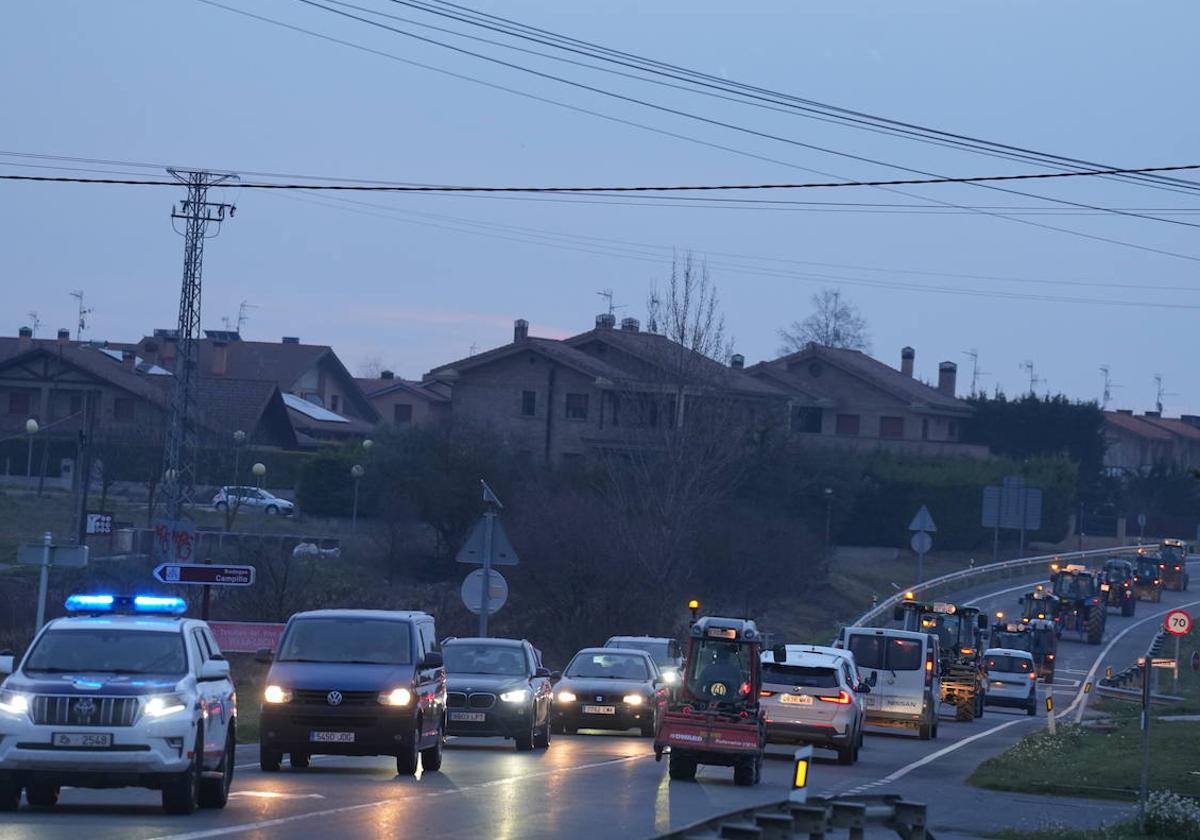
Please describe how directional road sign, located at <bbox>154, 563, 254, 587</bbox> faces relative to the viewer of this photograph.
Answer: facing the viewer

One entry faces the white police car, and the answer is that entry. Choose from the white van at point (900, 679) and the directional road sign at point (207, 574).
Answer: the directional road sign

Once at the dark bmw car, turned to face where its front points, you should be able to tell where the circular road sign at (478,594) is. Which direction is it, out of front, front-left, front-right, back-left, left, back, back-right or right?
back

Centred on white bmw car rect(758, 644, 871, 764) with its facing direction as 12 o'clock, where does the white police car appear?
The white police car is roughly at 7 o'clock from the white bmw car.

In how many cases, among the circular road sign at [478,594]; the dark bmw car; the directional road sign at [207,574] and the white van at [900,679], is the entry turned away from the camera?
2

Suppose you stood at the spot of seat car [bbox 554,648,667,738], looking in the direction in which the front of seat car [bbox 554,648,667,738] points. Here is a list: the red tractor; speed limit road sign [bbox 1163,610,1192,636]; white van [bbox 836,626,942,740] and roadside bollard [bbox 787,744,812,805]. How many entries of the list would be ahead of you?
2

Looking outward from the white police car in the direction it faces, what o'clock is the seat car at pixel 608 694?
The seat car is roughly at 7 o'clock from the white police car.

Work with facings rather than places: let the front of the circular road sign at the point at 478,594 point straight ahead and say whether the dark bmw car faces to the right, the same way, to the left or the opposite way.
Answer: the opposite way

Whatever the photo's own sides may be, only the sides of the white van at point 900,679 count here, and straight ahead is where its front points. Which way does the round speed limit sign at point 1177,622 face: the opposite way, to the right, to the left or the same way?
the opposite way

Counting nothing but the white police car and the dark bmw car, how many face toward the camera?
2

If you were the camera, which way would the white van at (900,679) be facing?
facing away from the viewer

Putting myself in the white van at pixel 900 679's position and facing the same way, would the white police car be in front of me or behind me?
behind

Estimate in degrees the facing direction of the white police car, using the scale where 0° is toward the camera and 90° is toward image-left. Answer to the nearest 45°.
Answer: approximately 0°

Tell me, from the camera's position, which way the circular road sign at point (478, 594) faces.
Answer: facing away from the viewer

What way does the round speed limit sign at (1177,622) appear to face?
toward the camera

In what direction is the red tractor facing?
away from the camera

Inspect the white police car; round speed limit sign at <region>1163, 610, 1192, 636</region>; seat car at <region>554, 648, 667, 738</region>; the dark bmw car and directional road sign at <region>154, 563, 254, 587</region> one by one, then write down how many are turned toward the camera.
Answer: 5

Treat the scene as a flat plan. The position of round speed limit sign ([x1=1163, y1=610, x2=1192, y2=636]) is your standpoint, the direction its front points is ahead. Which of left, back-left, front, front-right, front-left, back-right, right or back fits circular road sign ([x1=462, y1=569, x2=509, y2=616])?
front-right

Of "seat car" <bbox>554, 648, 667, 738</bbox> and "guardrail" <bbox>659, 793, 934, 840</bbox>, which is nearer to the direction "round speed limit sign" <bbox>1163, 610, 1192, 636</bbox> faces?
the guardrail

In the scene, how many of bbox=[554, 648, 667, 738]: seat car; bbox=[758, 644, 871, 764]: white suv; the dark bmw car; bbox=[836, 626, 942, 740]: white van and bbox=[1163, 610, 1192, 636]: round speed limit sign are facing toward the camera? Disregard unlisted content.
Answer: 3

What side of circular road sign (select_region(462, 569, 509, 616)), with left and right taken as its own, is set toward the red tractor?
back
